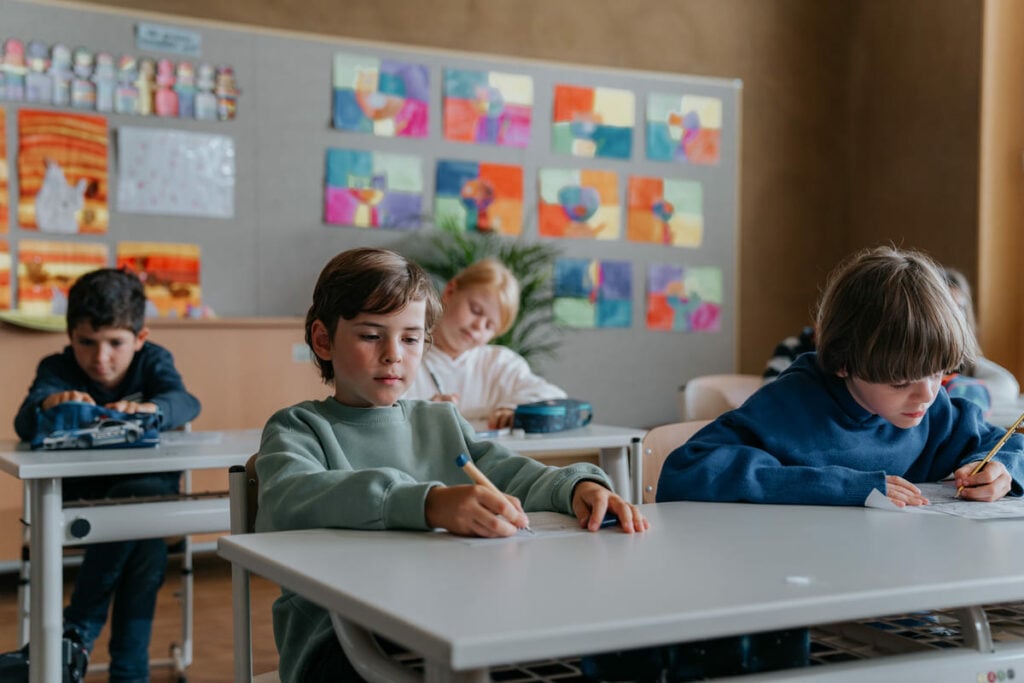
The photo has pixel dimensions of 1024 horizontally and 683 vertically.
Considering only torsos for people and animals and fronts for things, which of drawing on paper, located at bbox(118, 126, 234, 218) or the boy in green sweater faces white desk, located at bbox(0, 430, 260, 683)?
the drawing on paper

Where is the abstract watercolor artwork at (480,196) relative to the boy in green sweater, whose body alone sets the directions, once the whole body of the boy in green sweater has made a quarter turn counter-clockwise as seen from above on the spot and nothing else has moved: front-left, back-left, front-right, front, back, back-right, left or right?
front-left

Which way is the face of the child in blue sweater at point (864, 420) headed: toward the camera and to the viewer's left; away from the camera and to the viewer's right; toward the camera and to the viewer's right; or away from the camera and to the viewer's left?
toward the camera and to the viewer's right

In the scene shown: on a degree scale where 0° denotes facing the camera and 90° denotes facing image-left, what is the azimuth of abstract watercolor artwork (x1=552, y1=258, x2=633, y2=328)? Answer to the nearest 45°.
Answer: approximately 0°

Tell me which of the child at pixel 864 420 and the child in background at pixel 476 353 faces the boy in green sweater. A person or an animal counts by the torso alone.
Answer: the child in background at pixel 476 353

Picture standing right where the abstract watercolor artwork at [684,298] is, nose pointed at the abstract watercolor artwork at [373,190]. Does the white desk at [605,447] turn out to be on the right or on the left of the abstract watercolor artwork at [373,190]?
left

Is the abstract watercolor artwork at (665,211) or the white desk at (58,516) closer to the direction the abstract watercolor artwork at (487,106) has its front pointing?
the white desk
